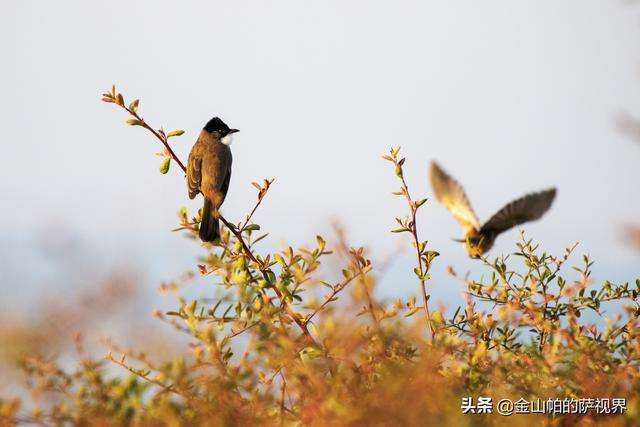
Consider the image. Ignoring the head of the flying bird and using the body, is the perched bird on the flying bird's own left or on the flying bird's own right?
on the flying bird's own right

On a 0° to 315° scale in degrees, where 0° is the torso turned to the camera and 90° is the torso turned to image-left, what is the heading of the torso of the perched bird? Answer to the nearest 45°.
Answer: approximately 225°

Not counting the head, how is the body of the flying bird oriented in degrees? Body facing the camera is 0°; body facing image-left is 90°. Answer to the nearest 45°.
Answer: approximately 45°

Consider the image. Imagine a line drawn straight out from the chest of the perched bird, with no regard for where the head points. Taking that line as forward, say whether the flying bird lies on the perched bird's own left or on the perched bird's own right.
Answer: on the perched bird's own right

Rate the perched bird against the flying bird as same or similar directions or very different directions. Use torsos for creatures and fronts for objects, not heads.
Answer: very different directions
